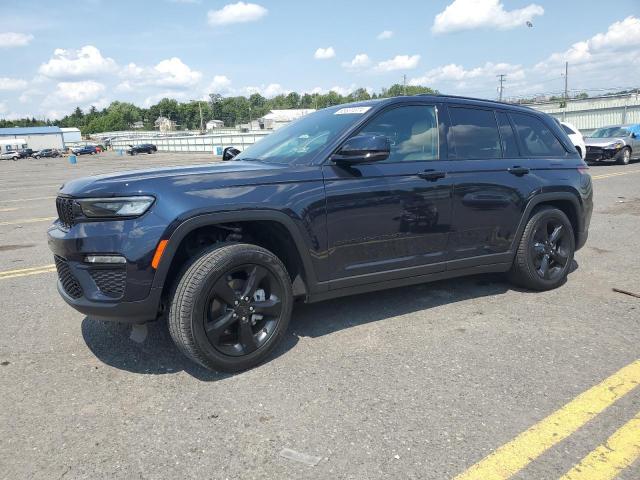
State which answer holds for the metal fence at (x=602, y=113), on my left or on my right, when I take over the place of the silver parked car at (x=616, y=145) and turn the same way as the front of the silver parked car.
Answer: on my right

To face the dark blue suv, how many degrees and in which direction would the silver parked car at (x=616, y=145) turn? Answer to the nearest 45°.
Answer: approximately 45° to its left

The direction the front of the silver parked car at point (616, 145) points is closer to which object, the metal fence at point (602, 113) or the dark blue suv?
the dark blue suv

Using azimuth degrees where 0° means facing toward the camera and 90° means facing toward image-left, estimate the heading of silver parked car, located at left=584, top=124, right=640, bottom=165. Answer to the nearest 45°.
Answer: approximately 45°
